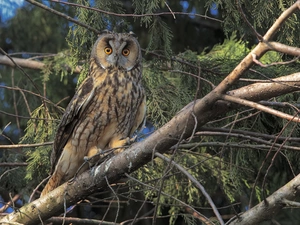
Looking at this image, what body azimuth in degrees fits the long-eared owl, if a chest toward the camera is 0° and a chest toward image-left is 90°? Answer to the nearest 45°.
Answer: approximately 315°
